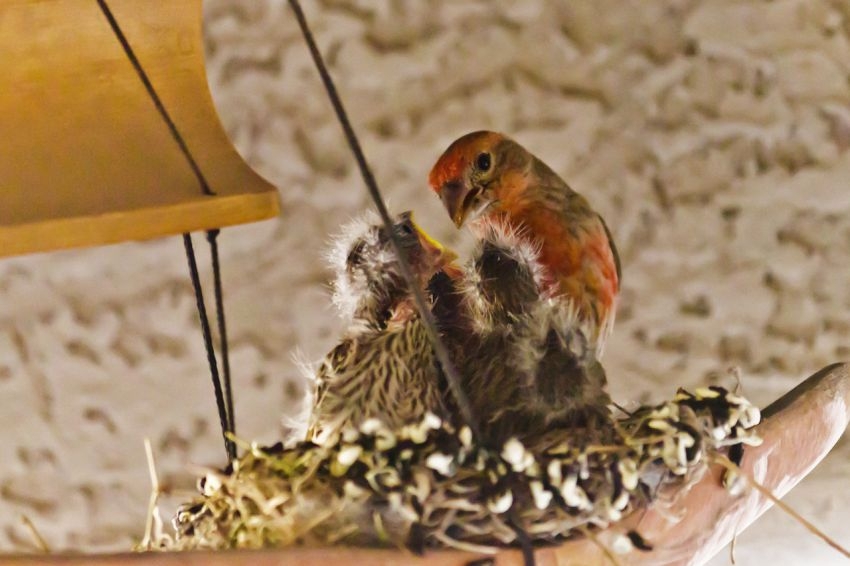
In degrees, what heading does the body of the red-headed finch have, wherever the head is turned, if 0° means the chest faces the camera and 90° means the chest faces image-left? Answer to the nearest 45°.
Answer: approximately 45°
